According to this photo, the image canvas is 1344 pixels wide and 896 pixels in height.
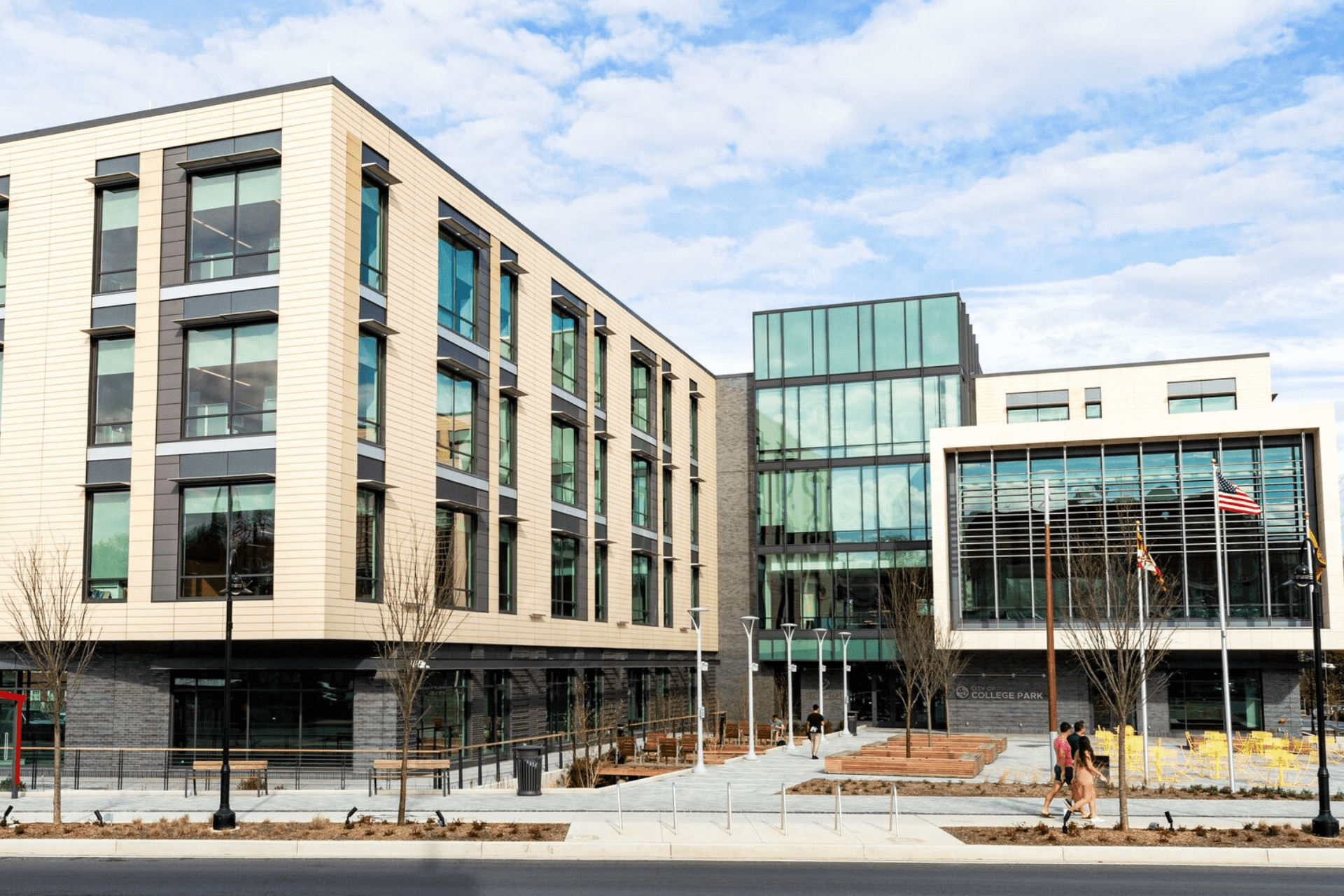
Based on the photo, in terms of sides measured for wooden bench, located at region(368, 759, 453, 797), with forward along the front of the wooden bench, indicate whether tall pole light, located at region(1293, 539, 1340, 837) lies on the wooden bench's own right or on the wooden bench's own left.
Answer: on the wooden bench's own left

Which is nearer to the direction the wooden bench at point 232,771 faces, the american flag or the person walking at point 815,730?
the american flag

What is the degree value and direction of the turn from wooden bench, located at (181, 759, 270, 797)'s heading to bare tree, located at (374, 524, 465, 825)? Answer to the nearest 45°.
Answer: approximately 90° to its left

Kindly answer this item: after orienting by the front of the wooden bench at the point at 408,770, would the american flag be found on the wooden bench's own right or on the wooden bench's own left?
on the wooden bench's own left

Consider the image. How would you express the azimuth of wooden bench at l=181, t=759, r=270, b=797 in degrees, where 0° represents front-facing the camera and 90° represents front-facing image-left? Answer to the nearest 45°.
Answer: approximately 0°
